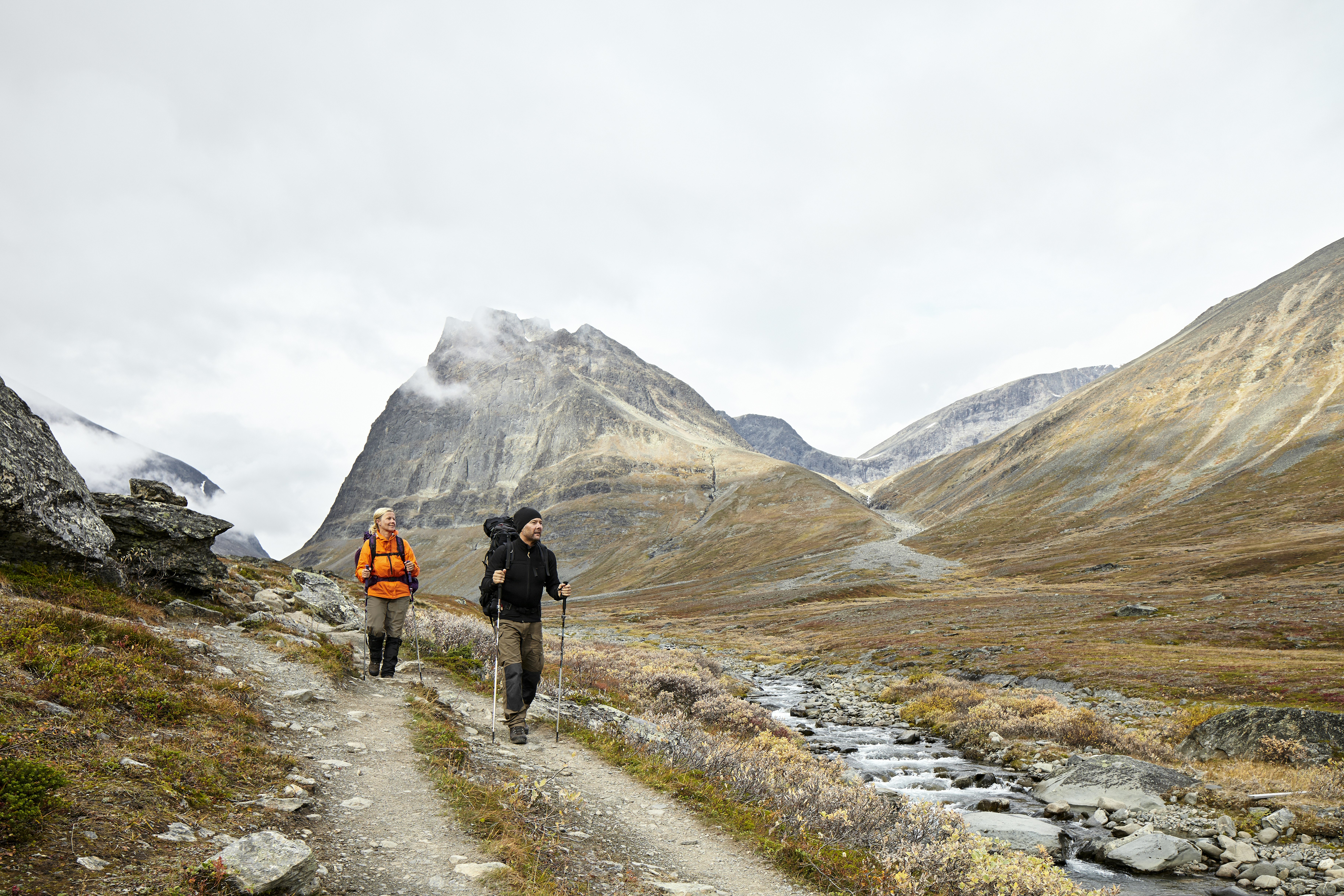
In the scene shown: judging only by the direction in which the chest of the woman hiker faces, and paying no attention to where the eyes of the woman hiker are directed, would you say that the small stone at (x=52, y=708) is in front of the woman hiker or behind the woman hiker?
in front

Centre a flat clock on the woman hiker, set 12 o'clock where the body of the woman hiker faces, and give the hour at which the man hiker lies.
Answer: The man hiker is roughly at 11 o'clock from the woman hiker.

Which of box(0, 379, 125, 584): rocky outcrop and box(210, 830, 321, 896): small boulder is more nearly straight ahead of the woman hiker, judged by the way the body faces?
the small boulder

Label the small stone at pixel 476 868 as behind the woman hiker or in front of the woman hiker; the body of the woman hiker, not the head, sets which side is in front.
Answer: in front

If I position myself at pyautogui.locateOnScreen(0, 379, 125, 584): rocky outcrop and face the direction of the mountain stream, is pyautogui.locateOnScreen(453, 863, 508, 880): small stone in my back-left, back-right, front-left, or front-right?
front-right

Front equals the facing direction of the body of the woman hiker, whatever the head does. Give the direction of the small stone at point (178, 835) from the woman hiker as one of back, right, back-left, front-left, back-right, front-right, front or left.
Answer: front

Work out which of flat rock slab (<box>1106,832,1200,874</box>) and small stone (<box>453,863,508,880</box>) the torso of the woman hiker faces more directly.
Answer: the small stone

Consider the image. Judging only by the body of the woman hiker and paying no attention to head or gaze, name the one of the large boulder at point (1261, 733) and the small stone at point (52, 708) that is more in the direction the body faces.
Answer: the small stone

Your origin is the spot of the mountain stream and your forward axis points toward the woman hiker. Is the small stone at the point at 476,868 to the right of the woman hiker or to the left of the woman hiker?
left

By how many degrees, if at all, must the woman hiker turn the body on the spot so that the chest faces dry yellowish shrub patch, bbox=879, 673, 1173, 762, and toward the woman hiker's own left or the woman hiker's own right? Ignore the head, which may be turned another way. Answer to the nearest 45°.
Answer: approximately 90° to the woman hiker's own left

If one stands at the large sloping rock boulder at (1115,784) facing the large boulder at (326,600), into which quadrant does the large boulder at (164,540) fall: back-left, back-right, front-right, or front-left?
front-left

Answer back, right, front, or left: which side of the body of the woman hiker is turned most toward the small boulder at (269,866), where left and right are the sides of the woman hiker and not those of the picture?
front

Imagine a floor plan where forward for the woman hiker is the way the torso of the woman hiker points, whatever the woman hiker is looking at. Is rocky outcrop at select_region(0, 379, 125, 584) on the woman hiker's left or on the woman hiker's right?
on the woman hiker's right

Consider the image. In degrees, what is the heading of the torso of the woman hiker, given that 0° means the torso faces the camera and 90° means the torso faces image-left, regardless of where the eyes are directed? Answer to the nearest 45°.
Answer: approximately 0°
